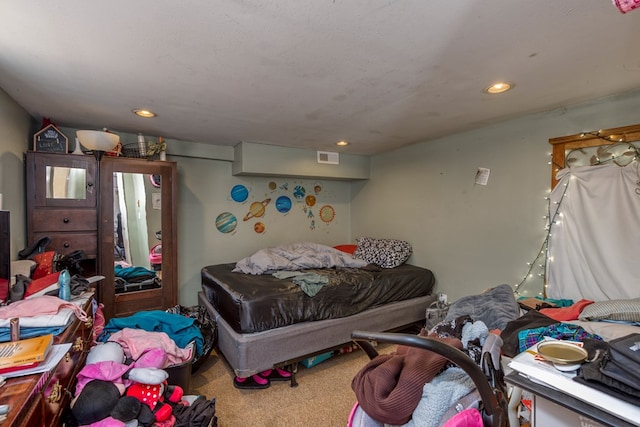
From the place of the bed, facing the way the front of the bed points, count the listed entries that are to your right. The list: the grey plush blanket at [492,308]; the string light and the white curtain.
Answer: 0

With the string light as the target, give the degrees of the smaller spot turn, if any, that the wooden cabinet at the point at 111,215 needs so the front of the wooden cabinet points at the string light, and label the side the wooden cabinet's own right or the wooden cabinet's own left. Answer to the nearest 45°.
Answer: approximately 45° to the wooden cabinet's own left

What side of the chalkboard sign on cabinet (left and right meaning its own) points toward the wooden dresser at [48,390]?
front

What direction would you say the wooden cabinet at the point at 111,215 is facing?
toward the camera

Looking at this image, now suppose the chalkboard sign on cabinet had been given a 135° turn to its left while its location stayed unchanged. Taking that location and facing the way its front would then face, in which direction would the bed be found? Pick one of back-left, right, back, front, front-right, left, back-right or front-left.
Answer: right

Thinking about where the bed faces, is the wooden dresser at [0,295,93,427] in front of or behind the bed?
in front

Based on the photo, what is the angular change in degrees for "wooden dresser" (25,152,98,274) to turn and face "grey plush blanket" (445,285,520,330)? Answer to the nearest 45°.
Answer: approximately 45° to its left

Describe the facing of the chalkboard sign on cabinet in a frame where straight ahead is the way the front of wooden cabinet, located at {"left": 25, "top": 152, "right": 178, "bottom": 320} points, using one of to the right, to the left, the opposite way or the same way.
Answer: the same way

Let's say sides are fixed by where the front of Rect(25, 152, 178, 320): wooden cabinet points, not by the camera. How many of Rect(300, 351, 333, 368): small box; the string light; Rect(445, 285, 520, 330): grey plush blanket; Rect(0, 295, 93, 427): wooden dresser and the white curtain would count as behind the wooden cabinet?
0

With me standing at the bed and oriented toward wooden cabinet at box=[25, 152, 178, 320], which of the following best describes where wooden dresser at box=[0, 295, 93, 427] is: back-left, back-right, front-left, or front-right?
front-left

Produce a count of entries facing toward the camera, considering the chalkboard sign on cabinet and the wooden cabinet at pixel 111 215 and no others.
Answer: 2

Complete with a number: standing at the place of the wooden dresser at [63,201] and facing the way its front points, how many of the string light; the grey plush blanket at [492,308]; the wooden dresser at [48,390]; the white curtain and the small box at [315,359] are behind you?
0
